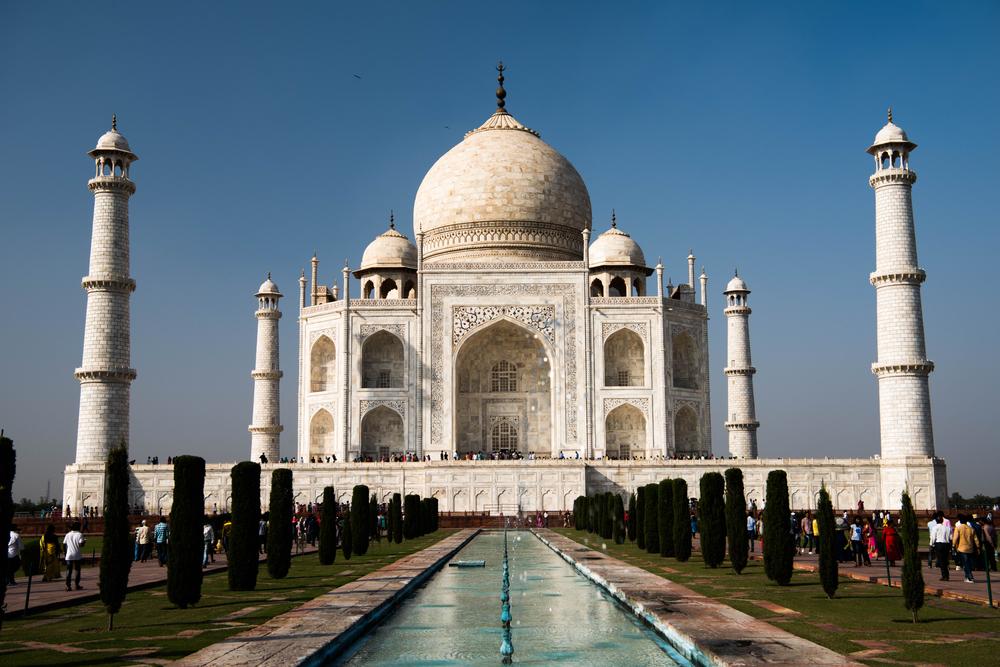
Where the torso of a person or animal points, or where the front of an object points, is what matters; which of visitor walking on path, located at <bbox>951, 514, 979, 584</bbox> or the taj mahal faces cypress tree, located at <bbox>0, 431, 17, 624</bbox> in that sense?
the taj mahal

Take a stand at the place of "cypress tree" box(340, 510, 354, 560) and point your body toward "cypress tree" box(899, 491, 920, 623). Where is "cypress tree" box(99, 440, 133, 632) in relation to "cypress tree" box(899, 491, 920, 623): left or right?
right

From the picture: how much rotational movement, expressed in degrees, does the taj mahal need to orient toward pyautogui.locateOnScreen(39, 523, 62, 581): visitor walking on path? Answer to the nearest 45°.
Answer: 0° — it already faces them

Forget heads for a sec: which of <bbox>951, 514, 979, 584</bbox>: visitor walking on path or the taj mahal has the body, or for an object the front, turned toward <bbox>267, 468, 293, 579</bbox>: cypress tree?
the taj mahal

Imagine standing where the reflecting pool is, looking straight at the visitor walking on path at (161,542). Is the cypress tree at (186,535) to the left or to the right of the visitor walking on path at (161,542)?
left
